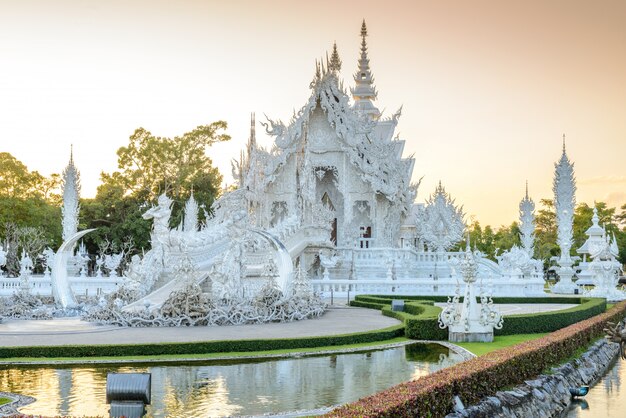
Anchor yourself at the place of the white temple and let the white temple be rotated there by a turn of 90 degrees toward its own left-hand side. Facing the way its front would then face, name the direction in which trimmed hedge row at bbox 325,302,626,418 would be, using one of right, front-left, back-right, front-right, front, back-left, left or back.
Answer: front-right

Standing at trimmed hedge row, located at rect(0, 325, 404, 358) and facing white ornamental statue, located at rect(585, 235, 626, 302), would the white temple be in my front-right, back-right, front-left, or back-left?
front-left

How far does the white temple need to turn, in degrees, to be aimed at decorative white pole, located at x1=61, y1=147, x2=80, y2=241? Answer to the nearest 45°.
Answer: approximately 45° to its right

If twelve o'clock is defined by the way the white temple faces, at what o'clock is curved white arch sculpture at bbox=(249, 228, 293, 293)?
The curved white arch sculpture is roughly at 11 o'clock from the white temple.

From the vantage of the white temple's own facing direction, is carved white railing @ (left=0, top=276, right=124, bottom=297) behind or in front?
in front

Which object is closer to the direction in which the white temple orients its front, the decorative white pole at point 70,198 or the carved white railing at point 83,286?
the carved white railing

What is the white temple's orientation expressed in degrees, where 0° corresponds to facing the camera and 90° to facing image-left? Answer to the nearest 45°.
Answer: approximately 45°

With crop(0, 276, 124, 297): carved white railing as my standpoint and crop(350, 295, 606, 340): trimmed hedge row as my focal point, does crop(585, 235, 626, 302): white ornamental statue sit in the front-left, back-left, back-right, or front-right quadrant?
front-left

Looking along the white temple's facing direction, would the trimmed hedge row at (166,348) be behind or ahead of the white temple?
ahead

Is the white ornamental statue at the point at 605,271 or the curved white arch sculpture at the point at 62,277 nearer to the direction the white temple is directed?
the curved white arch sculpture

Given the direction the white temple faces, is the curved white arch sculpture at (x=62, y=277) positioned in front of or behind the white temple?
in front

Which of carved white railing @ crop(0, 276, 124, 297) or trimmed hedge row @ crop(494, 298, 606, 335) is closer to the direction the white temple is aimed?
the carved white railing

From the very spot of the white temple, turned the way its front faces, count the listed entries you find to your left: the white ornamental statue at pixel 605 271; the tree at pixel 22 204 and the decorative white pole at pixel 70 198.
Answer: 1

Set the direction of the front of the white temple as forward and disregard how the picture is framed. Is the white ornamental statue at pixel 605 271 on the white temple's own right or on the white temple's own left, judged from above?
on the white temple's own left

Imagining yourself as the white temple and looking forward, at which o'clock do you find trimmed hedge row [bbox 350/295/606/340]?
The trimmed hedge row is roughly at 10 o'clock from the white temple.
